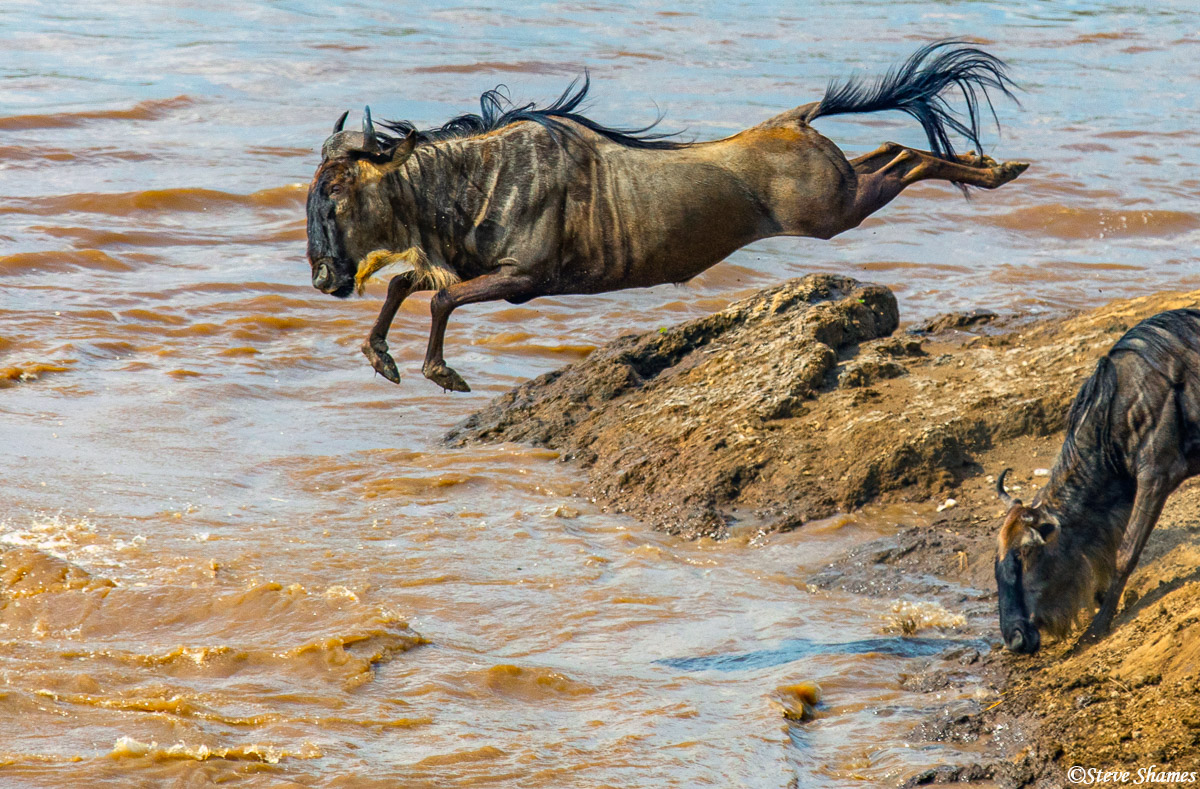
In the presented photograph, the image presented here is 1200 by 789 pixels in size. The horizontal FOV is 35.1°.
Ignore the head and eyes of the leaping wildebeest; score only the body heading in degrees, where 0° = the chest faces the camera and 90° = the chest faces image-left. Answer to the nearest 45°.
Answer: approximately 90°

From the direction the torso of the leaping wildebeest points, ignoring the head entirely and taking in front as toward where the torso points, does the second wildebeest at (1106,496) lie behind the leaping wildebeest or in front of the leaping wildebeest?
behind

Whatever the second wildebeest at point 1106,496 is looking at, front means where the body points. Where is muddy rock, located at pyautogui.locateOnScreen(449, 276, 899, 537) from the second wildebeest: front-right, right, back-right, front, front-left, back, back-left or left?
front-right
